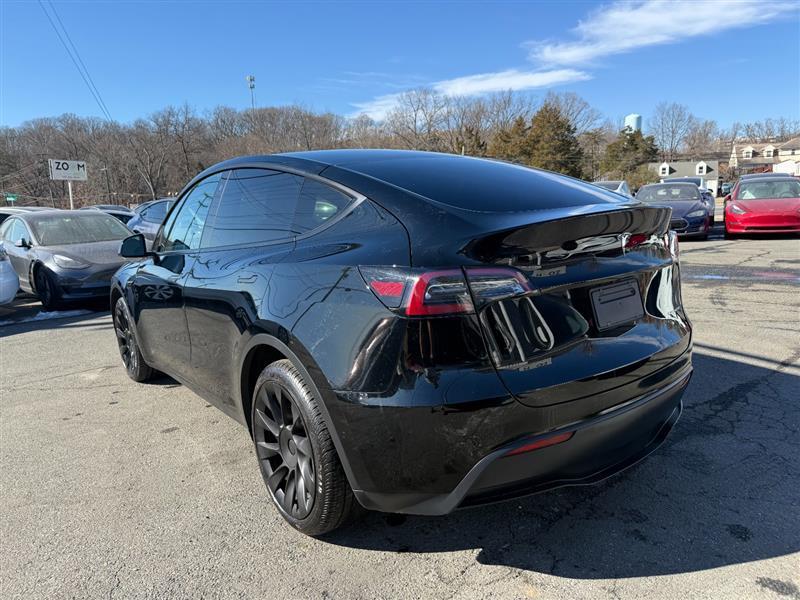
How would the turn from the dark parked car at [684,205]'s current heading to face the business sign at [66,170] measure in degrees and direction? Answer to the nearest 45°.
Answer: approximately 90° to its right

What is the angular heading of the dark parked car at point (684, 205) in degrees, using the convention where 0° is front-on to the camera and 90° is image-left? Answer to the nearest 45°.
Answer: approximately 0°

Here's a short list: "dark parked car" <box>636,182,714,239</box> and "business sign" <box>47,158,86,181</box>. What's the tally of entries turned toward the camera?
2

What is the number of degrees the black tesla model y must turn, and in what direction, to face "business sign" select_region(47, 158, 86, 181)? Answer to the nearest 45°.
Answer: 0° — it already faces it

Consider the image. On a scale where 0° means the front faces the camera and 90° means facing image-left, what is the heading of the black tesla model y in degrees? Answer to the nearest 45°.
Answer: approximately 135°

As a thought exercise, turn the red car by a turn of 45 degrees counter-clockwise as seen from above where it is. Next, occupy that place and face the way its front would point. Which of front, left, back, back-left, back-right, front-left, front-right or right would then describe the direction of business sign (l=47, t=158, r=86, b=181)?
back-right

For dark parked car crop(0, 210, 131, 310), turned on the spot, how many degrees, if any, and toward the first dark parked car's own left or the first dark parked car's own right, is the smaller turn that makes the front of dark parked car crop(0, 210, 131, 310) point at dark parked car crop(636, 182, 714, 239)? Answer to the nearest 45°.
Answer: approximately 45° to the first dark parked car's own left

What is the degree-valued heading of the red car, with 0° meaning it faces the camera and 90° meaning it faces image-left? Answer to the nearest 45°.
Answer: approximately 0°
